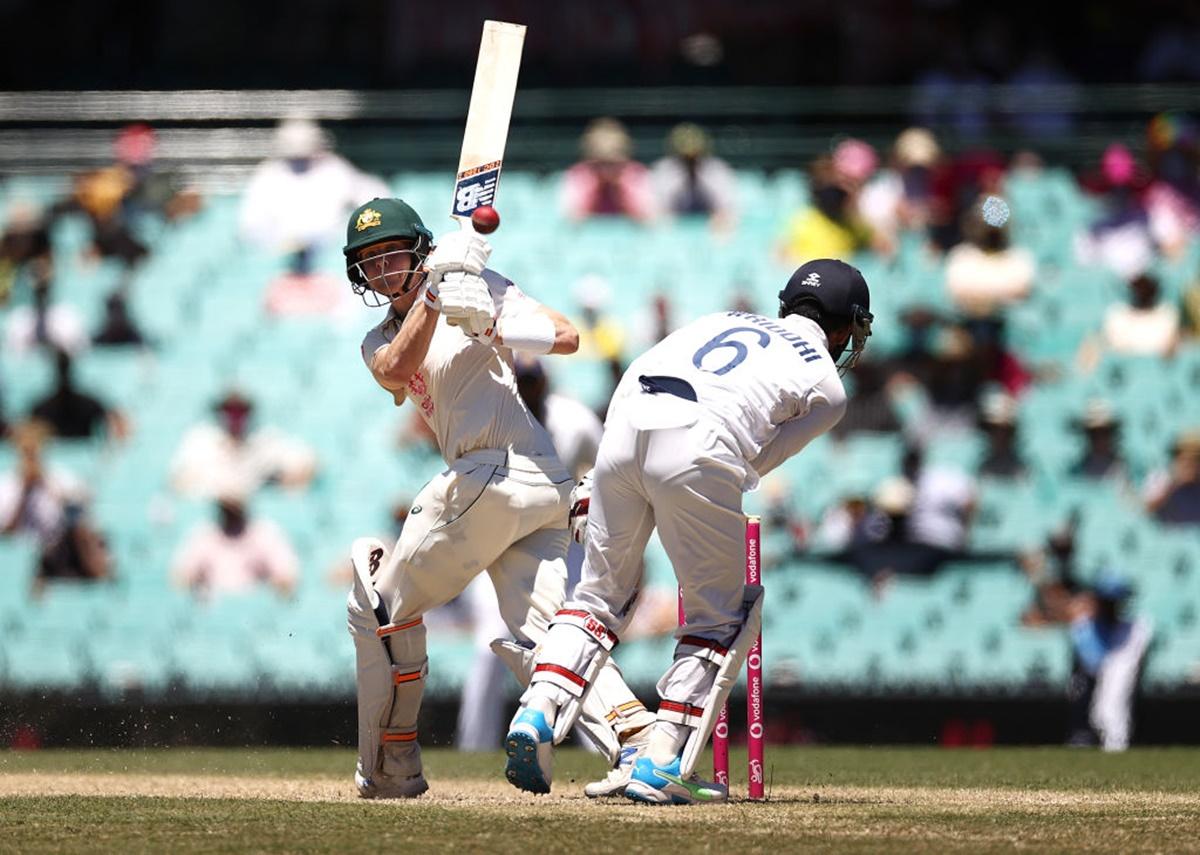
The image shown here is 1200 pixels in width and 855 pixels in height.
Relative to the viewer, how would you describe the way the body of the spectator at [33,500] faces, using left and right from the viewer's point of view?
facing the viewer

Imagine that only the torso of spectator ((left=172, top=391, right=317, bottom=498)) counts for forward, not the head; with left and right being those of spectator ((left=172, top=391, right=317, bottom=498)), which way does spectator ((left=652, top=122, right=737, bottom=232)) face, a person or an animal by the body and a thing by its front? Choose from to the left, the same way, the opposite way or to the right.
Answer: the same way

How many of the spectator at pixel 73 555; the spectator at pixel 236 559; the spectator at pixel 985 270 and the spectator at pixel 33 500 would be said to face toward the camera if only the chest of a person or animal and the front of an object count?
4

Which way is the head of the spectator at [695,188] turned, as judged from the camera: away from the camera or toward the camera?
toward the camera

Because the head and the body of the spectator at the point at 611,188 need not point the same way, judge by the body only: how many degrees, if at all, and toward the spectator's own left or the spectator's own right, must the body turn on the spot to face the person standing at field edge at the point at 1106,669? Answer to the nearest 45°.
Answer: approximately 45° to the spectator's own left

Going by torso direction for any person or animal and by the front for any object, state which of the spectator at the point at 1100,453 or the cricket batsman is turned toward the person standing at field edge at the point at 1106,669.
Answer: the spectator at the point at 1100,453

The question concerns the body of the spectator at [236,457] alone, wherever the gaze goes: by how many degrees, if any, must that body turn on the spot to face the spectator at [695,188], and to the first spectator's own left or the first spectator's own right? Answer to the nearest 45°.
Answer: approximately 90° to the first spectator's own left

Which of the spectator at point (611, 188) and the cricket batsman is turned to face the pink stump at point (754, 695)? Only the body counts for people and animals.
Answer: the spectator

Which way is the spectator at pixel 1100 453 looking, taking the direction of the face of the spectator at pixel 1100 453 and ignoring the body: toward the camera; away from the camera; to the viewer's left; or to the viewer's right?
toward the camera

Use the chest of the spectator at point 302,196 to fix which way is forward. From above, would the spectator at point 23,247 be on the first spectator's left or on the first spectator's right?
on the first spectator's right

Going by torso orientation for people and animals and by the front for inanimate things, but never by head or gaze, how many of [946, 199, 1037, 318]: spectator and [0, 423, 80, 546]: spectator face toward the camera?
2

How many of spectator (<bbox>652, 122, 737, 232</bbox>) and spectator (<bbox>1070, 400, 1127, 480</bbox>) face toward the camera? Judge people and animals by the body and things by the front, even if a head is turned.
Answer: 2

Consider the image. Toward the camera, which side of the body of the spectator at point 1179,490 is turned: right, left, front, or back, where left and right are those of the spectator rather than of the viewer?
front

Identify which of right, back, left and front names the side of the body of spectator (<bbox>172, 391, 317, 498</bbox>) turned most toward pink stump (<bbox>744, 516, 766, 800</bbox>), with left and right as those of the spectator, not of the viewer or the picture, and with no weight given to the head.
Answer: front

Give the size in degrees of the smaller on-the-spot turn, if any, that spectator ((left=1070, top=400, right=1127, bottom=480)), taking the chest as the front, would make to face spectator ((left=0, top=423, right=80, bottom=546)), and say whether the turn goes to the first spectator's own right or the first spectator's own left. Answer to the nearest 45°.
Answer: approximately 90° to the first spectator's own right

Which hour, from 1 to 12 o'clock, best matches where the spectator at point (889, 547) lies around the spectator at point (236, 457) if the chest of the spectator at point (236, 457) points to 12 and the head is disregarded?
the spectator at point (889, 547) is roughly at 10 o'clock from the spectator at point (236, 457).

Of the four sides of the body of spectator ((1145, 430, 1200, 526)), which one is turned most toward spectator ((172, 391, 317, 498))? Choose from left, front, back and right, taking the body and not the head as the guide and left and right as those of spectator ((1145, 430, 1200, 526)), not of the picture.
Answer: right

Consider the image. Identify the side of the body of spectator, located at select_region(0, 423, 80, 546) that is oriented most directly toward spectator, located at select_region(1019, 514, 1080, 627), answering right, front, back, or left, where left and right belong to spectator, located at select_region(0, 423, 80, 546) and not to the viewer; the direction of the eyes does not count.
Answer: left
